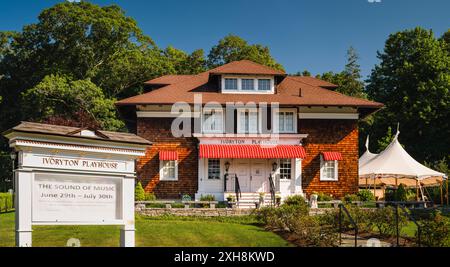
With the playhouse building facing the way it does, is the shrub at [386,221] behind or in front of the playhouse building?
in front

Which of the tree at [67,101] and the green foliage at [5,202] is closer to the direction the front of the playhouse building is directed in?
the green foliage

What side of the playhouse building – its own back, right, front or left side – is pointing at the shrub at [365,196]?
left

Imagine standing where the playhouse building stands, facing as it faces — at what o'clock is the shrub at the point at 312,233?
The shrub is roughly at 12 o'clock from the playhouse building.

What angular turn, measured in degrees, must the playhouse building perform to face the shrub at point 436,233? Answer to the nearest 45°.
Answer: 0° — it already faces it

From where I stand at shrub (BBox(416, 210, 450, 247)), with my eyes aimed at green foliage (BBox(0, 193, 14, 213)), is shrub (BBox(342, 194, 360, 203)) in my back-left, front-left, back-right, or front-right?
front-right

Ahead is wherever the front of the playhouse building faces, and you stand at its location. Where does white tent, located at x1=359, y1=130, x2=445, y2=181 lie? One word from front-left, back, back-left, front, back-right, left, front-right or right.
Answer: left

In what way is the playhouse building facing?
toward the camera

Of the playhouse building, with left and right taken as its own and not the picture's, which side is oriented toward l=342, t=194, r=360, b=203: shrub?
left

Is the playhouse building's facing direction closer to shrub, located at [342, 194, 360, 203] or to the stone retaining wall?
the stone retaining wall

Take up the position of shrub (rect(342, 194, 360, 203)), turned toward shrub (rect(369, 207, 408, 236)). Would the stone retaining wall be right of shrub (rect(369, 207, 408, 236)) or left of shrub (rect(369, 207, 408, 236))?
right

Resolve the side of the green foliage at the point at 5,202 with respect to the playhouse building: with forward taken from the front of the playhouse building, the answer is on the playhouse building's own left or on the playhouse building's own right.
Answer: on the playhouse building's own right
